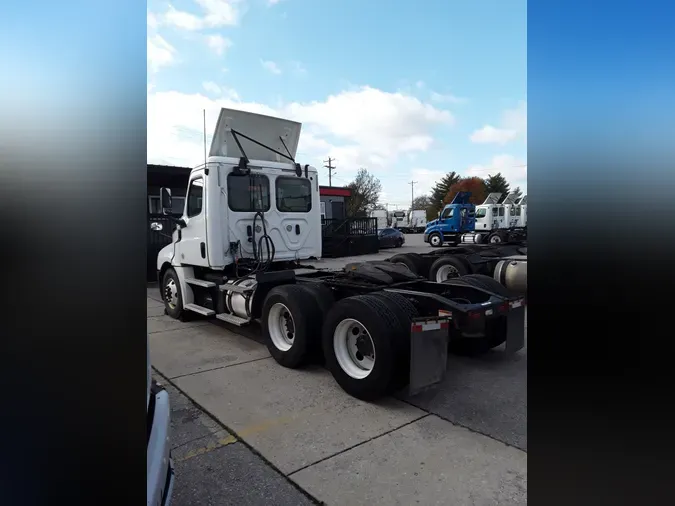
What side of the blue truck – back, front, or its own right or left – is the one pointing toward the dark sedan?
front

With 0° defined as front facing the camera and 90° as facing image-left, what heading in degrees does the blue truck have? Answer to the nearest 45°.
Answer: approximately 90°

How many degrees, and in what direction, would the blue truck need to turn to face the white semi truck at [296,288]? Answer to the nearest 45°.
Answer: approximately 90° to its left

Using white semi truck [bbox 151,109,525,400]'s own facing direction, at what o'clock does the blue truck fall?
The blue truck is roughly at 2 o'clock from the white semi truck.

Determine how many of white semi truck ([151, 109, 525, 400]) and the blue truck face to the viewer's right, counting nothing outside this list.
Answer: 0

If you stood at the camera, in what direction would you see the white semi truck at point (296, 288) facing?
facing away from the viewer and to the left of the viewer

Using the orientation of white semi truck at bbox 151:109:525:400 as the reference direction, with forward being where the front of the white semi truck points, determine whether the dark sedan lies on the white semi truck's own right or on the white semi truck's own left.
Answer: on the white semi truck's own right
